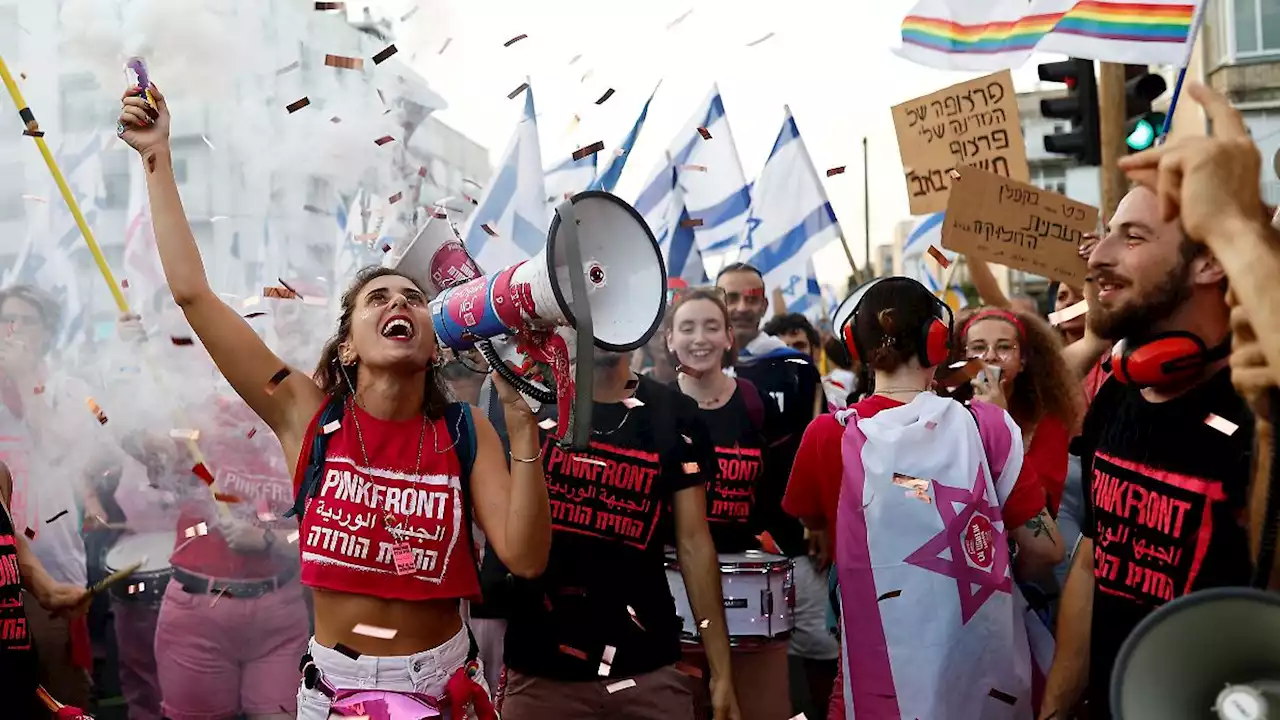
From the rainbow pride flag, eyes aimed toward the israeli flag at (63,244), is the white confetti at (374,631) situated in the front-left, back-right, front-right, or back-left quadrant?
front-left

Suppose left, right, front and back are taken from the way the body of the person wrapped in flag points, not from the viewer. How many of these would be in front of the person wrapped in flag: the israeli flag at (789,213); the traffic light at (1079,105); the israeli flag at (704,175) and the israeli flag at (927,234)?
4

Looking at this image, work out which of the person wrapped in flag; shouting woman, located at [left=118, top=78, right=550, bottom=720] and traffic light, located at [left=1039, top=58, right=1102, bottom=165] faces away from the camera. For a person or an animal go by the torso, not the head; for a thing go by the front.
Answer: the person wrapped in flag

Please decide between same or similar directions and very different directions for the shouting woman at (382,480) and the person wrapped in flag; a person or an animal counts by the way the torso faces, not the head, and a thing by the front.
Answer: very different directions

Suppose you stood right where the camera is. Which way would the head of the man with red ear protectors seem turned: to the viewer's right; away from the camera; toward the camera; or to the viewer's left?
to the viewer's left

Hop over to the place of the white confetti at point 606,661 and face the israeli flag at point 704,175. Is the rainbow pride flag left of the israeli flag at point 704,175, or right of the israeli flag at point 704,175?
right

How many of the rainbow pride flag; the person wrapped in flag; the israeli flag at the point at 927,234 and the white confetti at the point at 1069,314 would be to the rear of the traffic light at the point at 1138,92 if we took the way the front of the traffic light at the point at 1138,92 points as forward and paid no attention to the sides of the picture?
1

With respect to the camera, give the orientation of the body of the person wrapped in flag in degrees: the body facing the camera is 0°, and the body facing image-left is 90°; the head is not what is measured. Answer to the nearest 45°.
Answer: approximately 180°

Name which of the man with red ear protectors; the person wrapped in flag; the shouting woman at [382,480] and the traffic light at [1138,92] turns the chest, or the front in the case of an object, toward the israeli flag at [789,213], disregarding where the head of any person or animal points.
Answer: the person wrapped in flag

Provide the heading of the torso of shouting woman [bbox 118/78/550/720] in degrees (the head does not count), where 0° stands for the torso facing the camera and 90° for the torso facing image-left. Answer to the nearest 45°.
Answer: approximately 0°

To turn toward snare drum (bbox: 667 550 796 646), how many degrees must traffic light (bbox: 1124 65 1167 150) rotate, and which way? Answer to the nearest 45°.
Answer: approximately 45° to its right

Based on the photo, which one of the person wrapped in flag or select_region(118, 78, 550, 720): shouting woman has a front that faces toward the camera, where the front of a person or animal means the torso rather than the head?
the shouting woman

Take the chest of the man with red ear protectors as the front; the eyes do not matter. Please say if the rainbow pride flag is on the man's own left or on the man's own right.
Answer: on the man's own right
